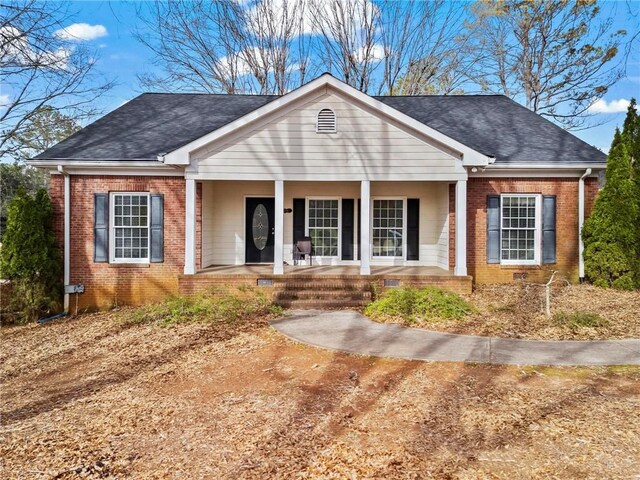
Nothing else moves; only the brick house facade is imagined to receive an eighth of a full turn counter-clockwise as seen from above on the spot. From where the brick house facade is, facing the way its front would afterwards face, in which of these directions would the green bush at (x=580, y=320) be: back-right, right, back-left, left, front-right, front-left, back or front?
front

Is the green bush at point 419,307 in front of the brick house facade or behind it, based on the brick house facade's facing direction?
in front

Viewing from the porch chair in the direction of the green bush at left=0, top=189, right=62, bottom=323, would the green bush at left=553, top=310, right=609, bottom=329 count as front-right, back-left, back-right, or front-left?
back-left

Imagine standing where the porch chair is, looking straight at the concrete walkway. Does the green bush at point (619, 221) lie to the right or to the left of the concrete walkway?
left

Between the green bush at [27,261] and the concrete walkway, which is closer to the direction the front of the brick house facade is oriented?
the concrete walkway

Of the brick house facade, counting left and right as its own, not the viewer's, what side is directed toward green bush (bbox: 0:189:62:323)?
right

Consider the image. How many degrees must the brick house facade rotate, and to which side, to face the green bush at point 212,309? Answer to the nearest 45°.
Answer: approximately 45° to its right

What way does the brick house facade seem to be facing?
toward the camera

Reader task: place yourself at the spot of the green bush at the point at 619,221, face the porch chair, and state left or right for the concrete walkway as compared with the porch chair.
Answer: left

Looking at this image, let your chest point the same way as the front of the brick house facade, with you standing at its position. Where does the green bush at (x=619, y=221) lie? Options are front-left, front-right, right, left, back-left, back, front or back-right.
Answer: left
